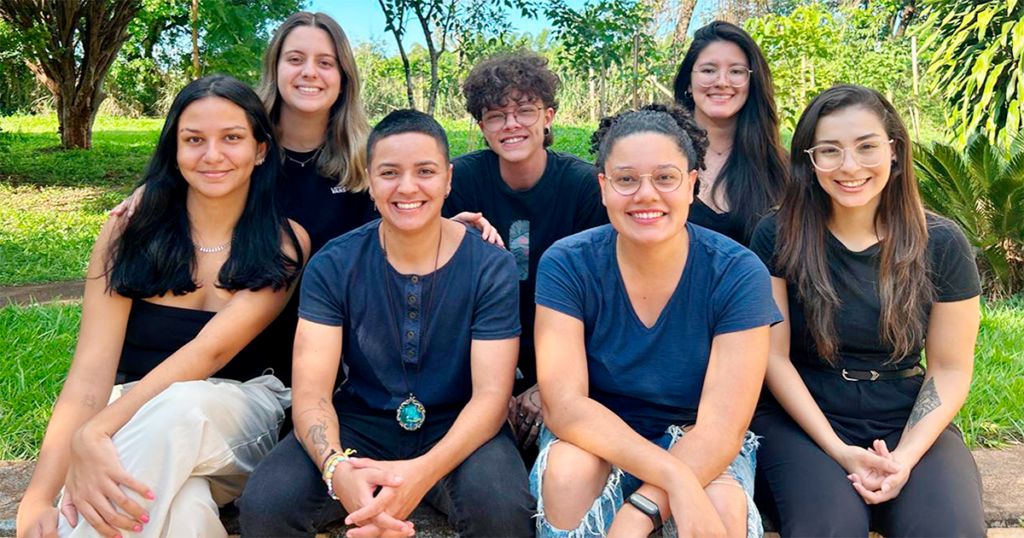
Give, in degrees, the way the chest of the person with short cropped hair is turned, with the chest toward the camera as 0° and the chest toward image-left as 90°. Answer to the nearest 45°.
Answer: approximately 0°

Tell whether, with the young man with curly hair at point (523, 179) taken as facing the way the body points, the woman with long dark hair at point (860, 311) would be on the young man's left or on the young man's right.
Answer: on the young man's left

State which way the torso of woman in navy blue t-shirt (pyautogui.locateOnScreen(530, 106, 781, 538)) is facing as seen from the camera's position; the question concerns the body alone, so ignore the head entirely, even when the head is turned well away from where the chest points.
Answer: toward the camera

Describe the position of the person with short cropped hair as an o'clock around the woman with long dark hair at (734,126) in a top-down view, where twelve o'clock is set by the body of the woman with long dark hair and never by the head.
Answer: The person with short cropped hair is roughly at 1 o'clock from the woman with long dark hair.

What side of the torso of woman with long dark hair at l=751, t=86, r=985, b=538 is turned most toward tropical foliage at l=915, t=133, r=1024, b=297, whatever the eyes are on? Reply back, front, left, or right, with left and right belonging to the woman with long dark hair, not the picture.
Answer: back

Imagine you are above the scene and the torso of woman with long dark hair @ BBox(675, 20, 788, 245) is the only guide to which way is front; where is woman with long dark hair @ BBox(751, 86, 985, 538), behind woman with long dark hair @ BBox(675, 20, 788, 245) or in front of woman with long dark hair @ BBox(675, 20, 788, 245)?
in front

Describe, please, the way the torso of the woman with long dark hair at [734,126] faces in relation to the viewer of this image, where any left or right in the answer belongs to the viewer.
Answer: facing the viewer

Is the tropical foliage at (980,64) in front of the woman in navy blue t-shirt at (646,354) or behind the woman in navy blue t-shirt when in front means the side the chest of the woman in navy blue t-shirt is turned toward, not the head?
behind

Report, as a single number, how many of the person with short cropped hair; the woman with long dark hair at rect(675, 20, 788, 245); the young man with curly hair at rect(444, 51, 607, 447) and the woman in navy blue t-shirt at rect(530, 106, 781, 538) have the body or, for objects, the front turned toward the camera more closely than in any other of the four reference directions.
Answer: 4

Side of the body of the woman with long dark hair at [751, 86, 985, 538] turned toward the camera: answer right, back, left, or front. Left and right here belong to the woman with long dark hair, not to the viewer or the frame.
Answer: front

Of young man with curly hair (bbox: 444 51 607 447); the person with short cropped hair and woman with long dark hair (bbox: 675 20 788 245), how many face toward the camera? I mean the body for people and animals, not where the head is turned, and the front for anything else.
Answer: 3
